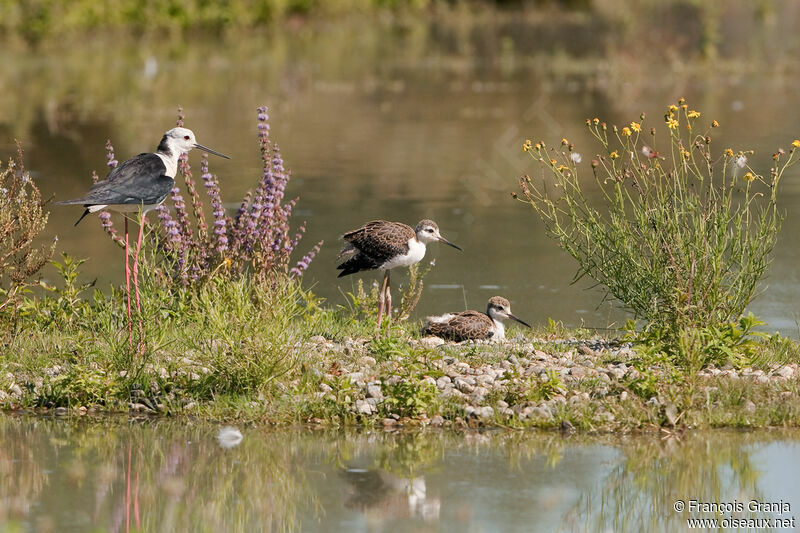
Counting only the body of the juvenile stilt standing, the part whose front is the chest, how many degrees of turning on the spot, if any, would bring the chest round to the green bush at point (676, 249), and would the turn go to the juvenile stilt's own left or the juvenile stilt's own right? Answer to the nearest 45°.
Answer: approximately 45° to the juvenile stilt's own right

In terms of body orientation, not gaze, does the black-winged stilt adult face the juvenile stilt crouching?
yes

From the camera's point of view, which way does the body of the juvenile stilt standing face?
to the viewer's right

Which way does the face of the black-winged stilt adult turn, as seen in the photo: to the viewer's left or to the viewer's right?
to the viewer's right

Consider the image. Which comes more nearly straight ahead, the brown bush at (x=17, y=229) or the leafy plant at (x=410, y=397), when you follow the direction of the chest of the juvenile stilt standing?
the leafy plant

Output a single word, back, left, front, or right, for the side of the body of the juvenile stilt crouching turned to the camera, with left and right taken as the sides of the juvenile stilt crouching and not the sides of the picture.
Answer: right

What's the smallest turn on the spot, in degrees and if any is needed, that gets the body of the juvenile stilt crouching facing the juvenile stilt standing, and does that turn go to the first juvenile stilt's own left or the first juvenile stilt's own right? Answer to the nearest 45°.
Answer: approximately 180°

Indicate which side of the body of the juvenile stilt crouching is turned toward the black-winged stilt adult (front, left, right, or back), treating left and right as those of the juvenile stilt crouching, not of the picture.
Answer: back

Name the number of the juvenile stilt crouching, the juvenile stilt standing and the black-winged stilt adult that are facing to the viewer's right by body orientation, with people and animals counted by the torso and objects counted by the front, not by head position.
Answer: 3

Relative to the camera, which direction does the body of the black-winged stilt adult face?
to the viewer's right

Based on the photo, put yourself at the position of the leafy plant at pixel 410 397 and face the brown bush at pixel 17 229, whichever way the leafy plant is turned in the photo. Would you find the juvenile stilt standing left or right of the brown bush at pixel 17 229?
right

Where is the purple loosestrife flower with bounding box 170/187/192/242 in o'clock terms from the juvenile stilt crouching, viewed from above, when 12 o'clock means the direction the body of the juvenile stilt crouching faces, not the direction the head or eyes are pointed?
The purple loosestrife flower is roughly at 6 o'clock from the juvenile stilt crouching.

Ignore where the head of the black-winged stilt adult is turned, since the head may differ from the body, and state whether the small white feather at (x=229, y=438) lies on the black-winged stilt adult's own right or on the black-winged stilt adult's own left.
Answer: on the black-winged stilt adult's own right

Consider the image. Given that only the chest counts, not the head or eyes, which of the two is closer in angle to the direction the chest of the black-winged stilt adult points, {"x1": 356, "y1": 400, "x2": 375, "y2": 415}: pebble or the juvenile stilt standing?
the juvenile stilt standing

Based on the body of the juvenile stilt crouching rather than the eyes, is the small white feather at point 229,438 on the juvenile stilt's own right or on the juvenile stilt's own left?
on the juvenile stilt's own right

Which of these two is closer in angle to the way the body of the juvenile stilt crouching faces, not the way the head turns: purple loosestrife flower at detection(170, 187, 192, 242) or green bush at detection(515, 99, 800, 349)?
the green bush

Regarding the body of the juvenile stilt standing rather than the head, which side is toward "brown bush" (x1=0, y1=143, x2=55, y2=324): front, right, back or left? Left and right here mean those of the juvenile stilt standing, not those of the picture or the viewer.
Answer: back
